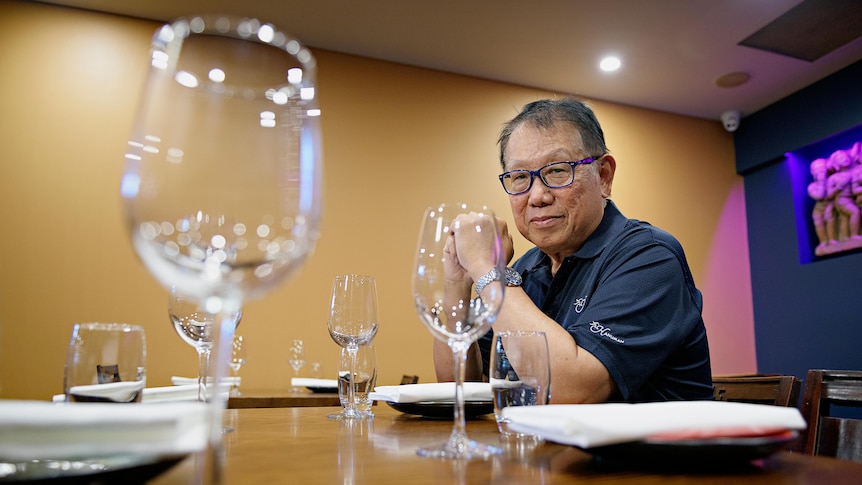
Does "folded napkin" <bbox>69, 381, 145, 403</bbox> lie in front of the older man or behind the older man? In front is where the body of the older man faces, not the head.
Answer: in front

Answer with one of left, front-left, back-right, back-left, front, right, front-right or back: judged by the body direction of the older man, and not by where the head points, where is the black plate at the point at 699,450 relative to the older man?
front-left

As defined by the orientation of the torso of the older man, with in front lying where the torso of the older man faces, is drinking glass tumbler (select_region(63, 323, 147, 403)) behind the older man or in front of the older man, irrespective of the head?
in front

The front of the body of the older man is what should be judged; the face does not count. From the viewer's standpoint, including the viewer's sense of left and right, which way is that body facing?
facing the viewer and to the left of the viewer

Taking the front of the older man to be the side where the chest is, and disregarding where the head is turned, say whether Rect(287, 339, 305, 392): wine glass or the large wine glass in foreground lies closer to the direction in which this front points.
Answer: the large wine glass in foreground

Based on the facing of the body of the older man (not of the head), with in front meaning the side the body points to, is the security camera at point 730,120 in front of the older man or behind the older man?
behind

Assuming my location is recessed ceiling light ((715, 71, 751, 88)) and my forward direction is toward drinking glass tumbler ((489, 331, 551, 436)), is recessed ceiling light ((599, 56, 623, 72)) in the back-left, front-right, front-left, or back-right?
front-right

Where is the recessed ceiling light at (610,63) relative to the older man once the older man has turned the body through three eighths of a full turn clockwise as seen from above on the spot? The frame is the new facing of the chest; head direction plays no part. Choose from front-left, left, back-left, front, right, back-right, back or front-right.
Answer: front
